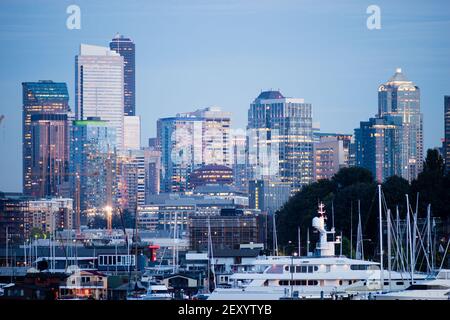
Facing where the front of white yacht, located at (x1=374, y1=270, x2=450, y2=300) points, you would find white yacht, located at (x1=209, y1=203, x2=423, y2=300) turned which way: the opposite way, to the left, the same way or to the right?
the opposite way

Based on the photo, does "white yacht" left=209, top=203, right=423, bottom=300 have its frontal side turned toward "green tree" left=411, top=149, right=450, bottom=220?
no

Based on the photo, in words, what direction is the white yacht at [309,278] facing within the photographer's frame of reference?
facing to the right of the viewer
